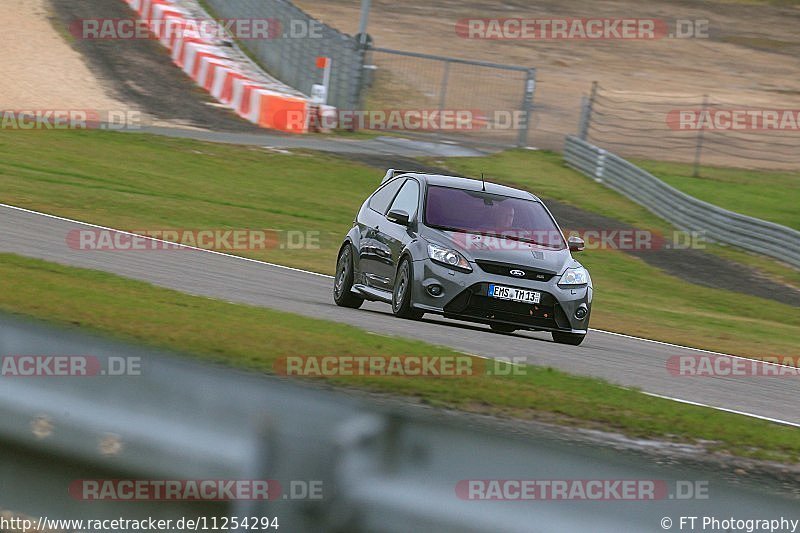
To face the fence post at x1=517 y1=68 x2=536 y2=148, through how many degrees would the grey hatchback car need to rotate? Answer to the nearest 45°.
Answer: approximately 135° to its left

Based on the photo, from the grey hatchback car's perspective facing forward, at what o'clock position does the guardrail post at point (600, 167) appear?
The guardrail post is roughly at 8 o'clock from the grey hatchback car.

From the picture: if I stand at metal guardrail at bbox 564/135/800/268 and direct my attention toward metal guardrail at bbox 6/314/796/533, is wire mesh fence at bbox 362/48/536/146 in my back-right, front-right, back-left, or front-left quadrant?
back-right

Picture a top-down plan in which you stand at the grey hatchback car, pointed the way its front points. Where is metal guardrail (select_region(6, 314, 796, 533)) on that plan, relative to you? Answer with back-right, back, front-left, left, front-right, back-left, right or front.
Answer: front-right

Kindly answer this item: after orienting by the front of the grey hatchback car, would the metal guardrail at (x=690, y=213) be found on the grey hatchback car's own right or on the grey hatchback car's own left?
on the grey hatchback car's own left

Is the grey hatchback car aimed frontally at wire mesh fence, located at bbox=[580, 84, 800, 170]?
no

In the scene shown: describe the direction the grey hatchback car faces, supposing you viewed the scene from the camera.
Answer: facing the viewer and to the right of the viewer

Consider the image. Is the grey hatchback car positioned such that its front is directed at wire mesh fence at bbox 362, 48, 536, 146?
no

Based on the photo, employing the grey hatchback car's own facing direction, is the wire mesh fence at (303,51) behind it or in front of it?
behind

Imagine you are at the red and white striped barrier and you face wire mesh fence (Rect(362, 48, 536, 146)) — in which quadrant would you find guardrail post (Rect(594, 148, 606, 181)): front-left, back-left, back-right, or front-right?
front-right

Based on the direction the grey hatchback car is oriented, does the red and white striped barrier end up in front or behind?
behind

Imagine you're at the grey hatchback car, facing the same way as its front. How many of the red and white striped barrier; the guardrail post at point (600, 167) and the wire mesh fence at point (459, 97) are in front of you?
0

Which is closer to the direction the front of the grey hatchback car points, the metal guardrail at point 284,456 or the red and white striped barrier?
the metal guardrail
